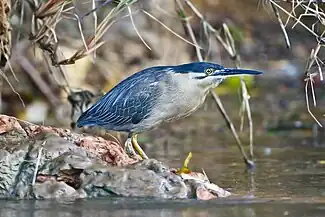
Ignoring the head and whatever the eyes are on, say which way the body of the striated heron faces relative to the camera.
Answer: to the viewer's right
